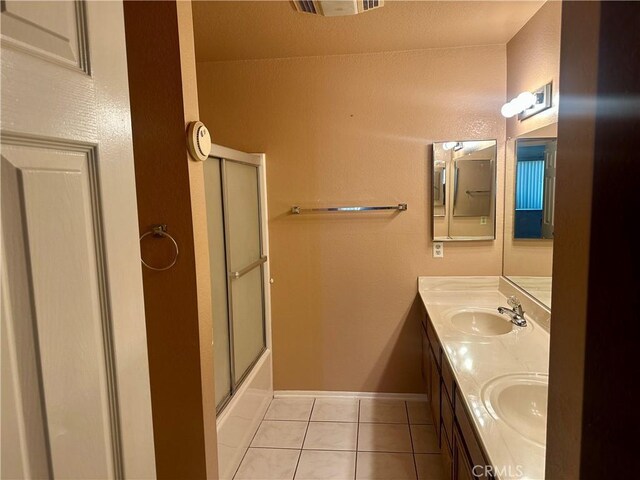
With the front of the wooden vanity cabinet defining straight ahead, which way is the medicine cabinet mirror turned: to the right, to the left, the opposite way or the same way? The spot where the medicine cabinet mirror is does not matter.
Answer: to the left

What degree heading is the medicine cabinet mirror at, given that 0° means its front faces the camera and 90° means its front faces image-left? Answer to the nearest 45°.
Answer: approximately 0°

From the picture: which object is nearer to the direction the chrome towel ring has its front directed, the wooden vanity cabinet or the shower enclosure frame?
the wooden vanity cabinet

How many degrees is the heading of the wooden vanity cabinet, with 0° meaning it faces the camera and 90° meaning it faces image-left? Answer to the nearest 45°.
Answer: approximately 90°

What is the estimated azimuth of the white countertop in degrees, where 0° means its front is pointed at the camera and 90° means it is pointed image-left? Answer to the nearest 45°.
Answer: approximately 90°

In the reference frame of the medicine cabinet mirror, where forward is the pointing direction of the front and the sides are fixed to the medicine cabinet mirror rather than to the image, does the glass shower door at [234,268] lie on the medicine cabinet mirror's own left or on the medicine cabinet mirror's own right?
on the medicine cabinet mirror's own right

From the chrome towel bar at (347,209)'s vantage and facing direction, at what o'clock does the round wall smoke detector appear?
The round wall smoke detector is roughly at 1 o'clock from the chrome towel bar.
